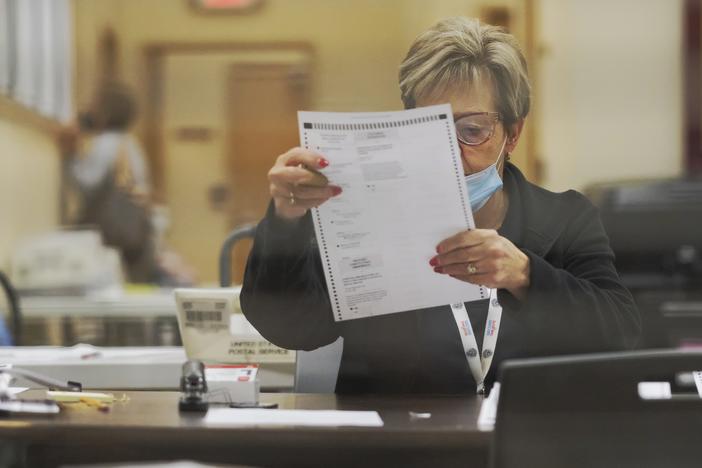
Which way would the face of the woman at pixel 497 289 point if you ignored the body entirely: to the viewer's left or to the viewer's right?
to the viewer's left

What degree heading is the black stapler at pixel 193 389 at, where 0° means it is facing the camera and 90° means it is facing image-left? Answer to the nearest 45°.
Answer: approximately 0°

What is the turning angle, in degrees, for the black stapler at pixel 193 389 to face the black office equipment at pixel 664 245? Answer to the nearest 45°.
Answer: approximately 135° to its left

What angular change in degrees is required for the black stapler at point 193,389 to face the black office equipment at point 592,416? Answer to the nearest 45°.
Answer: approximately 45° to its left
